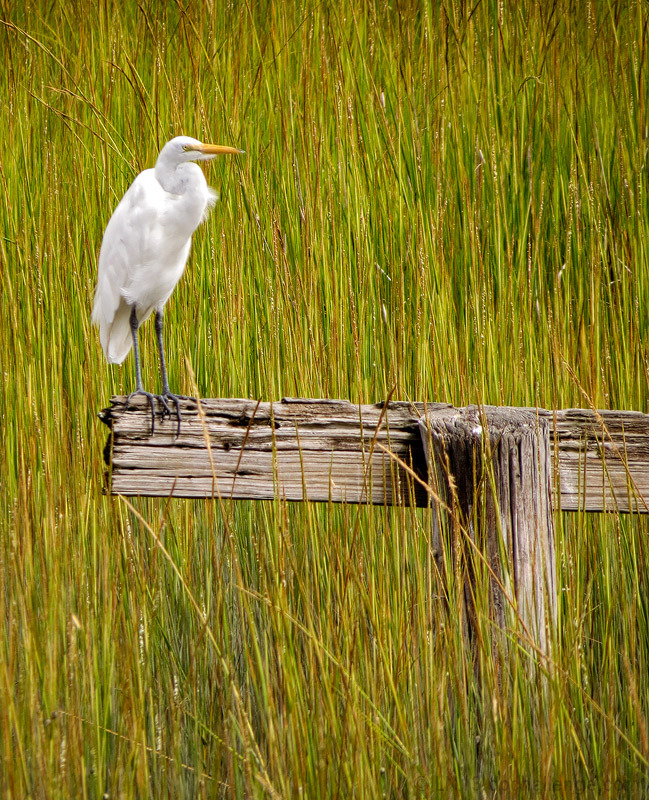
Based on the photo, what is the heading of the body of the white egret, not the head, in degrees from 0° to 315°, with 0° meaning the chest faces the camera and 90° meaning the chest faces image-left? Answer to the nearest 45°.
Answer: approximately 315°
